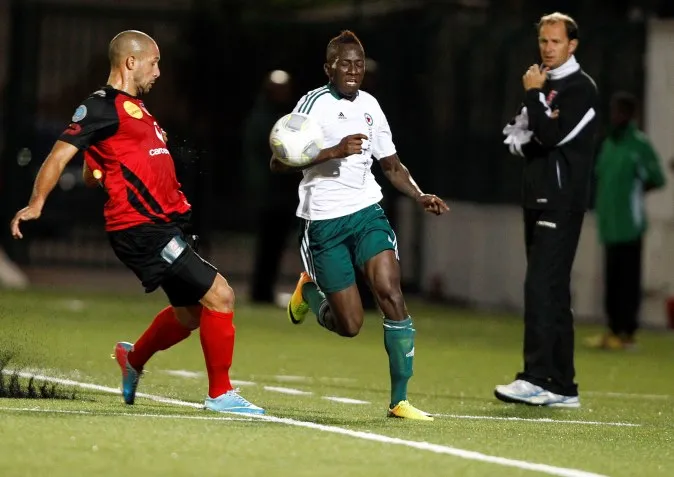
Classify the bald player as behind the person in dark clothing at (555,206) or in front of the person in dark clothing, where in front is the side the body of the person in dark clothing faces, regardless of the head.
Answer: in front

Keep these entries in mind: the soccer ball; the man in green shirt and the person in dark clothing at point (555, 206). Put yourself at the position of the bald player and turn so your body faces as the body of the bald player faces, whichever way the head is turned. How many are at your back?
0

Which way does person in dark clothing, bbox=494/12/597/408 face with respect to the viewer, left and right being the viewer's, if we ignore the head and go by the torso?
facing the viewer and to the left of the viewer

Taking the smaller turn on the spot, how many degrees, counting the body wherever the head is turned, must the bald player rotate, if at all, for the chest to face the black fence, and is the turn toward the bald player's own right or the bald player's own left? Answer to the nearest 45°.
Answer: approximately 90° to the bald player's own left

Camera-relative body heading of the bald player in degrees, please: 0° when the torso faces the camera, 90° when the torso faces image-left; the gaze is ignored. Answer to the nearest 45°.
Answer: approximately 270°

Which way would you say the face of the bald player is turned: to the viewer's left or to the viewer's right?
to the viewer's right

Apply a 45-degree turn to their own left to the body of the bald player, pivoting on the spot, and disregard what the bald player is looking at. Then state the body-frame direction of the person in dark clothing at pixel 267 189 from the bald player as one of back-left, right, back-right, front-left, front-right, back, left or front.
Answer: front-left

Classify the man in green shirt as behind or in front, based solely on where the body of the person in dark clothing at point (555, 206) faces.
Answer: behind

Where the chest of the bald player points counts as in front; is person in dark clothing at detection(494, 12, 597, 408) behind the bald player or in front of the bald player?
in front

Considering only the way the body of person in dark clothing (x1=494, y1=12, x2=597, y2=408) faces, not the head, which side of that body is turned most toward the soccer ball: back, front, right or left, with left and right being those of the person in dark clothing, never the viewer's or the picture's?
front

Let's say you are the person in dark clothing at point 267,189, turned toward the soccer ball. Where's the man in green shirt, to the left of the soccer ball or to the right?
left

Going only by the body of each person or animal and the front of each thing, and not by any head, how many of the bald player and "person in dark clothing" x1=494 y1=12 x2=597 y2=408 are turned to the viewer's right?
1

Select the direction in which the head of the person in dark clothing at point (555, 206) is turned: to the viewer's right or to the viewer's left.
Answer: to the viewer's left

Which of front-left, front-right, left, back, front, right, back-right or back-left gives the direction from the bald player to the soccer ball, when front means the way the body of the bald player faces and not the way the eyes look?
front
